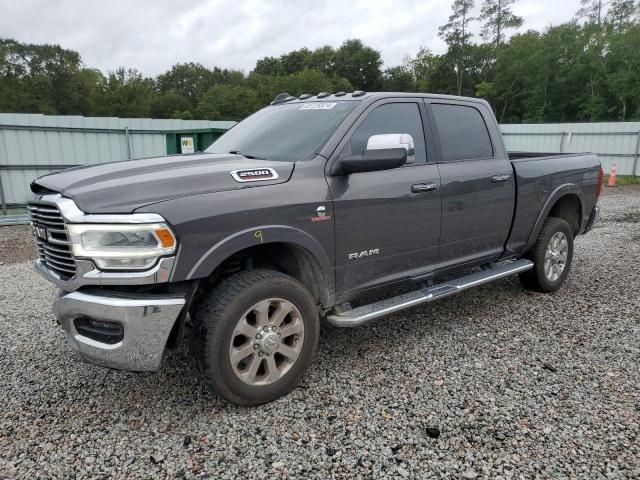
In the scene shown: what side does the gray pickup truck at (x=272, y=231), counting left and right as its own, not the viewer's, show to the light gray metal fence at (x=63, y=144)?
right

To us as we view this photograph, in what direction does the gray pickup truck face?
facing the viewer and to the left of the viewer
